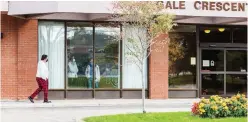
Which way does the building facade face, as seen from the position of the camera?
facing the viewer

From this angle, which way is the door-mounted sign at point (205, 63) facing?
toward the camera

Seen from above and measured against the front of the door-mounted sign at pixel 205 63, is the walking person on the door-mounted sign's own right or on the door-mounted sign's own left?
on the door-mounted sign's own right

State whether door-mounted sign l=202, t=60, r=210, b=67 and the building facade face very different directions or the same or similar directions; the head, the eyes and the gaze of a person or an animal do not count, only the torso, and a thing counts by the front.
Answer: same or similar directions

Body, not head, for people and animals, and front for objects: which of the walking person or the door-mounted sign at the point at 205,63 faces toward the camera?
the door-mounted sign

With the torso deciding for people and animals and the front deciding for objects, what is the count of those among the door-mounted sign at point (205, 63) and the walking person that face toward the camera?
1
